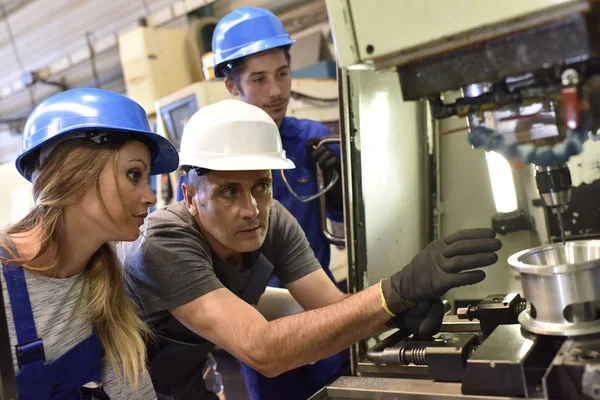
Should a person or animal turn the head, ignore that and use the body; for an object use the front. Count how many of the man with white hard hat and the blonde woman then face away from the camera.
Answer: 0

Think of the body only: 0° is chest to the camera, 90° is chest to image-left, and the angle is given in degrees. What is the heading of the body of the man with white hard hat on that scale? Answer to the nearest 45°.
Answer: approximately 315°

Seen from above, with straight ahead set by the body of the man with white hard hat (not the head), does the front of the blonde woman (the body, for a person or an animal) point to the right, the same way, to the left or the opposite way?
the same way

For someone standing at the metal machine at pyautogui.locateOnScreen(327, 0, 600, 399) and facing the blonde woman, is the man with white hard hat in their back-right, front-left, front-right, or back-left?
front-right

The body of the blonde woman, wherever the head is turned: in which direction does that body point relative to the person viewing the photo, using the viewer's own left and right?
facing the viewer and to the right of the viewer

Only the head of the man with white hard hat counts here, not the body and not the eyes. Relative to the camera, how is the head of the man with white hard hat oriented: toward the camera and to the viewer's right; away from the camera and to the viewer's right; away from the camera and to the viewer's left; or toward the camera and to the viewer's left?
toward the camera and to the viewer's right
